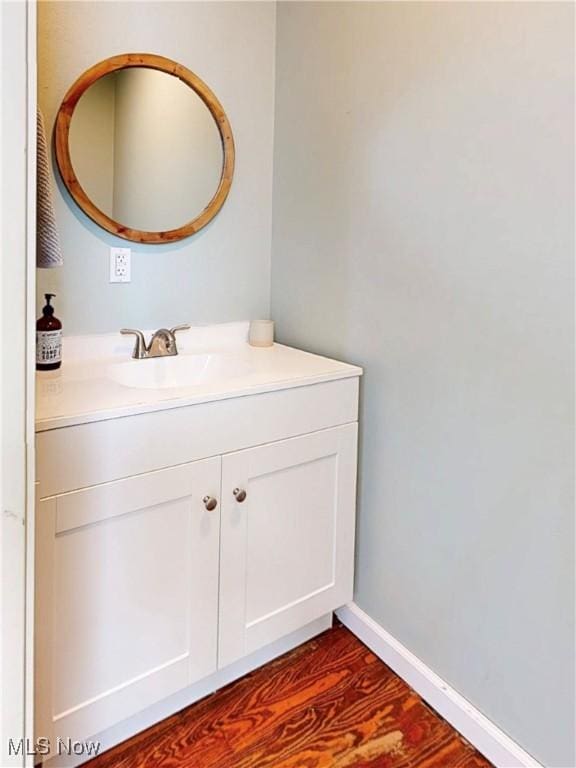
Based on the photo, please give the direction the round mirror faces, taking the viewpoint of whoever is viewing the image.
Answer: facing the viewer

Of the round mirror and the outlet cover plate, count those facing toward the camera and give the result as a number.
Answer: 2

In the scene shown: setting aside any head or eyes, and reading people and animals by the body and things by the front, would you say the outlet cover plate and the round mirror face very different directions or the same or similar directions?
same or similar directions

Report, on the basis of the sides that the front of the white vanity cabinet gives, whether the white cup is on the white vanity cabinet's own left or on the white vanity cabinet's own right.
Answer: on the white vanity cabinet's own left

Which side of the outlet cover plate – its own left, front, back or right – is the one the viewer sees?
front
